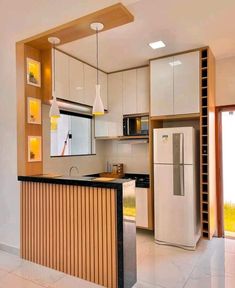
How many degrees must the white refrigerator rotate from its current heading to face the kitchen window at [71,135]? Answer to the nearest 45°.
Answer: approximately 45° to its right

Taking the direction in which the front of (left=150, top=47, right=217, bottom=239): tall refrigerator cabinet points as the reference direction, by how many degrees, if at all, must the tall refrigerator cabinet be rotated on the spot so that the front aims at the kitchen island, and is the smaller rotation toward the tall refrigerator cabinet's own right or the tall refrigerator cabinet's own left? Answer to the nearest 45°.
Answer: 0° — it already faces it

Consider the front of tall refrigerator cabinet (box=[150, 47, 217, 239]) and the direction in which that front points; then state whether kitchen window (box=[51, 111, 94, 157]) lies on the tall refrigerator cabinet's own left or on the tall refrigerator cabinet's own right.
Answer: on the tall refrigerator cabinet's own right

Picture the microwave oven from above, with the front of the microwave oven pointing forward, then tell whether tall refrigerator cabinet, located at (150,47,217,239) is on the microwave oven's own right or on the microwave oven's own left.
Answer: on the microwave oven's own left

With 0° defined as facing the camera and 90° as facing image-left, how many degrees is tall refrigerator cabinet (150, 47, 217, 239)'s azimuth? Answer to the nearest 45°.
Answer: approximately 45°

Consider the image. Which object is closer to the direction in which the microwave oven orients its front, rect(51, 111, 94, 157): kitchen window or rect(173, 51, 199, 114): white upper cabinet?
the white upper cabinet
